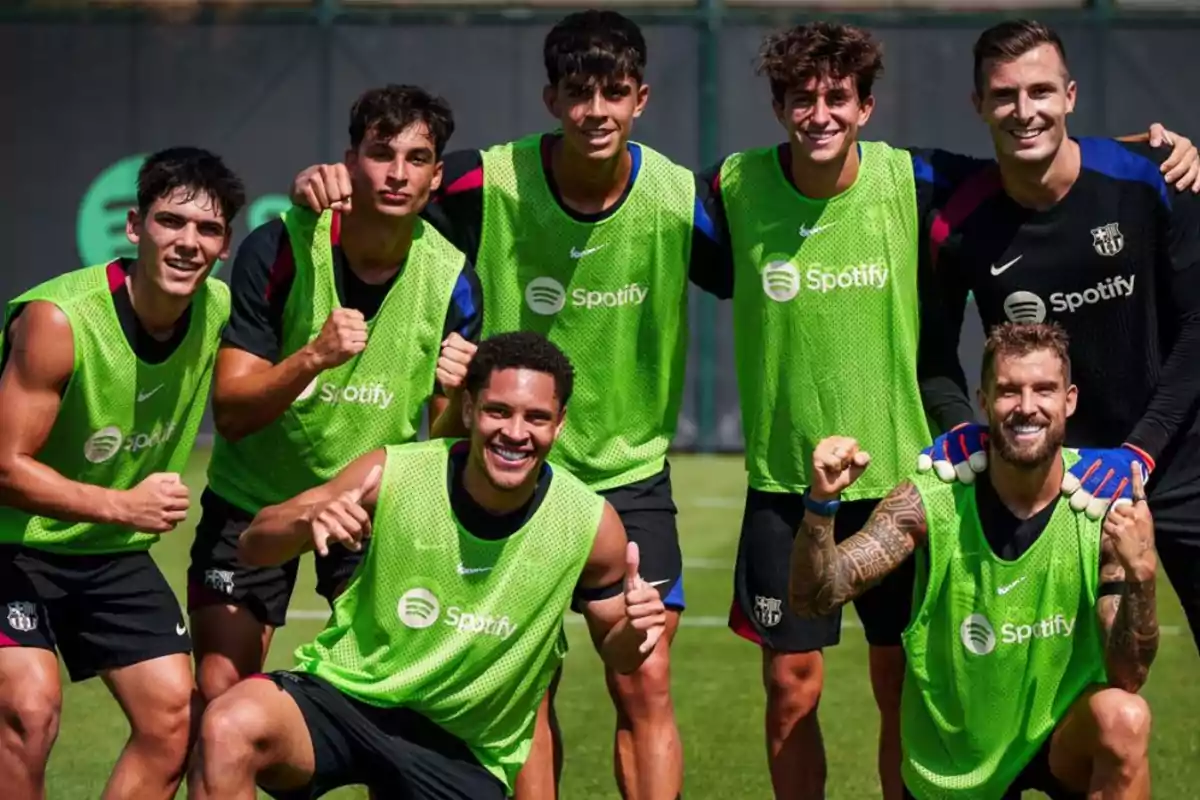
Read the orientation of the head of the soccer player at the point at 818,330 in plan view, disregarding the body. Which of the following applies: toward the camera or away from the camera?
toward the camera

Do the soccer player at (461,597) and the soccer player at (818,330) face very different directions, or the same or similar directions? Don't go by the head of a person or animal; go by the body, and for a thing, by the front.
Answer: same or similar directions

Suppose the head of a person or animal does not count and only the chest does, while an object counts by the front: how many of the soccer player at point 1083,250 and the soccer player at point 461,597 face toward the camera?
2

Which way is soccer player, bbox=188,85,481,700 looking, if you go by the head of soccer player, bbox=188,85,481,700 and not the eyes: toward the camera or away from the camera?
toward the camera

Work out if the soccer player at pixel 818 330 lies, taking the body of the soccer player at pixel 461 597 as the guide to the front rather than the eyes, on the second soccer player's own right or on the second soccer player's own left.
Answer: on the second soccer player's own left

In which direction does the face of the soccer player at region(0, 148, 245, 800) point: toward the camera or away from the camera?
toward the camera

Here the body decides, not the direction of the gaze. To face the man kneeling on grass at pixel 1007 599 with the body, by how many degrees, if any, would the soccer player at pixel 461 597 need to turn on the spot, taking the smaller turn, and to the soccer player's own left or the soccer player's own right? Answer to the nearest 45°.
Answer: approximately 90° to the soccer player's own left

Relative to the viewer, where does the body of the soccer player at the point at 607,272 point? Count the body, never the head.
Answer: toward the camera

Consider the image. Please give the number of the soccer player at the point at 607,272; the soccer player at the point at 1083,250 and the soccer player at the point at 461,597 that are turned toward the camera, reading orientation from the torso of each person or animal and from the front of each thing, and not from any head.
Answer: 3

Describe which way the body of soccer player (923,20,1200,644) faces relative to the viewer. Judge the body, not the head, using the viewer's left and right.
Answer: facing the viewer

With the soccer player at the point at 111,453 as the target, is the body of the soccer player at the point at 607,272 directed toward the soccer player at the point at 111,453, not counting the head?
no

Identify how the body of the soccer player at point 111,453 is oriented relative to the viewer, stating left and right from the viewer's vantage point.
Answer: facing the viewer and to the right of the viewer

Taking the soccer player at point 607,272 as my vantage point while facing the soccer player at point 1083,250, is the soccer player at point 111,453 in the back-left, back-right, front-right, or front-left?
back-right
